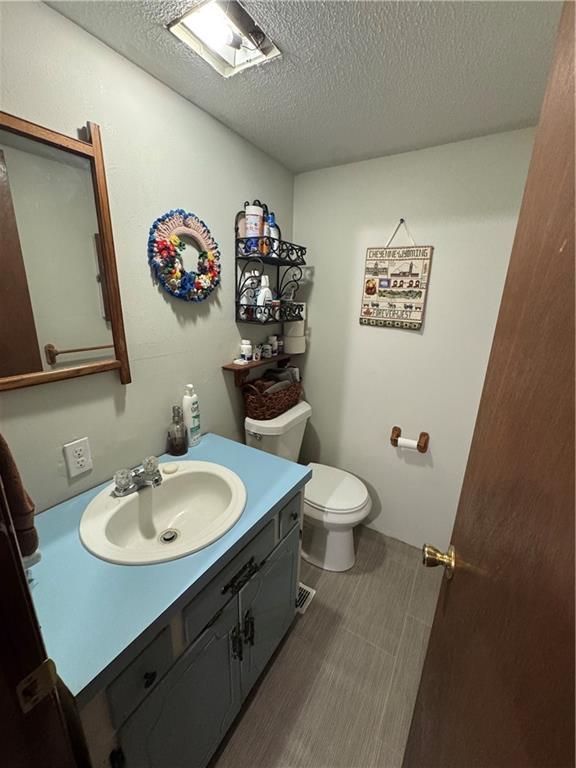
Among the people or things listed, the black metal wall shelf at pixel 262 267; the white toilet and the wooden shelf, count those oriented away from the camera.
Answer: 0

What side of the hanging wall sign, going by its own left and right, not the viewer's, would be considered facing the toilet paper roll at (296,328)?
right

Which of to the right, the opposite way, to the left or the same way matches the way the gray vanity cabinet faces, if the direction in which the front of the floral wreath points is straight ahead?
the same way

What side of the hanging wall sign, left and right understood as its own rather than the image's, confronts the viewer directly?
front

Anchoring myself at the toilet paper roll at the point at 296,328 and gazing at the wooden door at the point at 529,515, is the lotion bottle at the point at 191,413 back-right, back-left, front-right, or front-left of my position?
front-right

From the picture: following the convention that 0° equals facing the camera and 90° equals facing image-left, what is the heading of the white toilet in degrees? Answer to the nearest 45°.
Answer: approximately 315°

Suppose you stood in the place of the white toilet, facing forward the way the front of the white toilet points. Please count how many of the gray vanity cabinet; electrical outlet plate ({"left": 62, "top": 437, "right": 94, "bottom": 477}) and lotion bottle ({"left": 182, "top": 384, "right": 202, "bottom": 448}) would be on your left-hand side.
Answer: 0

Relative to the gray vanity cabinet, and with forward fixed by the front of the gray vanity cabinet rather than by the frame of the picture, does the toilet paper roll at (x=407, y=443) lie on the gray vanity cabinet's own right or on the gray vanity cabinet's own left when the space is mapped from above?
on the gray vanity cabinet's own left

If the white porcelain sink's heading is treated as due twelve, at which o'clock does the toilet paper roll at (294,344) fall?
The toilet paper roll is roughly at 9 o'clock from the white porcelain sink.

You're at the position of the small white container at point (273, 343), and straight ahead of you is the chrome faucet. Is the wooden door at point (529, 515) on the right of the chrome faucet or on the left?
left
